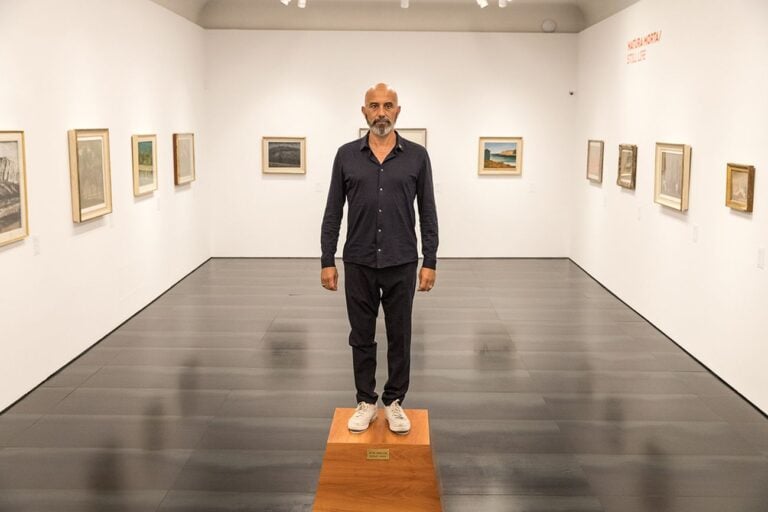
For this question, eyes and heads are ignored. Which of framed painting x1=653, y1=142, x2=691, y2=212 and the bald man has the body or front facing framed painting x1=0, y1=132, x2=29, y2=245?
framed painting x1=653, y1=142, x2=691, y2=212

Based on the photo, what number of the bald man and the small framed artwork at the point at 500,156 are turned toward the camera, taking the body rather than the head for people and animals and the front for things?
2

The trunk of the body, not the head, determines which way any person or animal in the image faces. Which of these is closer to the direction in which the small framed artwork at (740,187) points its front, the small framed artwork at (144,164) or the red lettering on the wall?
the small framed artwork

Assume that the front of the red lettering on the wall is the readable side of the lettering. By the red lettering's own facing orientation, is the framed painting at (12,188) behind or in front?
in front

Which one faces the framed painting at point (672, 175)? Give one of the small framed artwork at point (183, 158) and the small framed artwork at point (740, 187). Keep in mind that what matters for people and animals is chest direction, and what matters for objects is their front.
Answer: the small framed artwork at point (183, 158)

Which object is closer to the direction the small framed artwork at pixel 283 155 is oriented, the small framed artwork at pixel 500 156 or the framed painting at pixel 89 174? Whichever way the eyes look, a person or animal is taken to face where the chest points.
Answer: the framed painting

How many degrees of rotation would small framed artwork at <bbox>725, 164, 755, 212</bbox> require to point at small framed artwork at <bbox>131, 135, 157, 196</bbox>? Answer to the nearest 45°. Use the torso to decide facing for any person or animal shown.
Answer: approximately 45° to its right

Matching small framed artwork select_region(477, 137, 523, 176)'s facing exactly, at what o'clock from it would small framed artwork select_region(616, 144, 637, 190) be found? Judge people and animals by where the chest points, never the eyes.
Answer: small framed artwork select_region(616, 144, 637, 190) is roughly at 11 o'clock from small framed artwork select_region(477, 137, 523, 176).

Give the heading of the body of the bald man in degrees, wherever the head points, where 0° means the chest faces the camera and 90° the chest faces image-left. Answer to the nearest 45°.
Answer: approximately 0°

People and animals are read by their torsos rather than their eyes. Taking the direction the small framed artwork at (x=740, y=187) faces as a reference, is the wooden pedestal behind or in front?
in front

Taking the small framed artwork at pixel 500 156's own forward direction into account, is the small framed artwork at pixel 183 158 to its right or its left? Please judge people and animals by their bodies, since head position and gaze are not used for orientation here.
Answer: on its right

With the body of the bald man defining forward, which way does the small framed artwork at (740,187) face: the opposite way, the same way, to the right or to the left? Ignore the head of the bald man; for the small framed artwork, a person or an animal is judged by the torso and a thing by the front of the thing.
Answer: to the right

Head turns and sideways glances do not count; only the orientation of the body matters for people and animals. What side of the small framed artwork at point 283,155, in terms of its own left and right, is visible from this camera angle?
front

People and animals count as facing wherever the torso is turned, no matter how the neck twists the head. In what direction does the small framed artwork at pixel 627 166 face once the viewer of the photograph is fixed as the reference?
facing the viewer and to the left of the viewer

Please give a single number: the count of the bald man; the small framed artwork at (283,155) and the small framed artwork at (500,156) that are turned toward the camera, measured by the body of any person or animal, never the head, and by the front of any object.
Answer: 3

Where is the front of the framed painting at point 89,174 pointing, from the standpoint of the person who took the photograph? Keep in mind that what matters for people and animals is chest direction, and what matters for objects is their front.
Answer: facing the viewer and to the right of the viewer

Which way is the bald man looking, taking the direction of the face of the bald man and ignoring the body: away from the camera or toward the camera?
toward the camera

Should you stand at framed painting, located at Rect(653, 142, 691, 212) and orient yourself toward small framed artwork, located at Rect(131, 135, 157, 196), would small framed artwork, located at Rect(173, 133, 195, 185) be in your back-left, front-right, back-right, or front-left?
front-right
